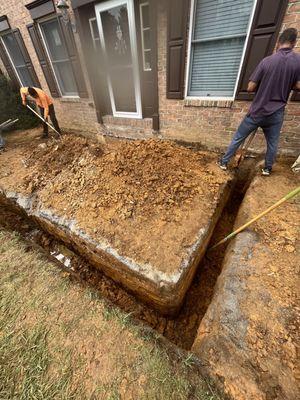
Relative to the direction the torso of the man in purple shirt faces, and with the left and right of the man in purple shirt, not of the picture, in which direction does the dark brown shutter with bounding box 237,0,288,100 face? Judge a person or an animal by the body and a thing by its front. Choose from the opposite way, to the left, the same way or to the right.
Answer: the opposite way

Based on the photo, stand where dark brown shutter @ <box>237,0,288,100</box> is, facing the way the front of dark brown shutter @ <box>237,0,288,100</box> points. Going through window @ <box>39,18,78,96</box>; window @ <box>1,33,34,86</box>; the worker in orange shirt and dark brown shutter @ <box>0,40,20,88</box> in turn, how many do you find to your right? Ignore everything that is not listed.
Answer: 4

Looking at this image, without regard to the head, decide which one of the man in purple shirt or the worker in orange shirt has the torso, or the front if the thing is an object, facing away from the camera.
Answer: the man in purple shirt

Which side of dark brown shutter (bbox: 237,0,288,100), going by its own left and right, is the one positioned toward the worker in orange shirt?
right

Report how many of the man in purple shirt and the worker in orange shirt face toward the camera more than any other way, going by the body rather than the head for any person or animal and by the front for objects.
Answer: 0

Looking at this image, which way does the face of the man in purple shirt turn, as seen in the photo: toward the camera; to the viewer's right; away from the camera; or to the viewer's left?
away from the camera

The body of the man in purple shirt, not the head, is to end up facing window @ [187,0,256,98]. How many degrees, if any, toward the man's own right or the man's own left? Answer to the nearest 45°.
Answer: approximately 45° to the man's own left

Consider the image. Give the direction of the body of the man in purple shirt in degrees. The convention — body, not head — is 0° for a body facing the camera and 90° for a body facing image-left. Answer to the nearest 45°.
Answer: approximately 180°

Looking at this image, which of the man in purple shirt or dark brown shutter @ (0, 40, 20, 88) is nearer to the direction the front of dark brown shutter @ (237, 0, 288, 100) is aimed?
the man in purple shirt

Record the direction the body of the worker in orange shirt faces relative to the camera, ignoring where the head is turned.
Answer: to the viewer's left

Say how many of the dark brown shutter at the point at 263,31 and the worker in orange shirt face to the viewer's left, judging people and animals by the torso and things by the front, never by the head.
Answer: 1
